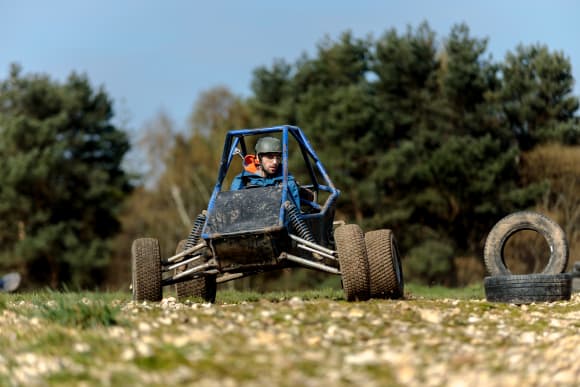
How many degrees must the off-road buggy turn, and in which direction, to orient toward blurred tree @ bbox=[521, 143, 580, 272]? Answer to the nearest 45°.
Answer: approximately 135° to its left

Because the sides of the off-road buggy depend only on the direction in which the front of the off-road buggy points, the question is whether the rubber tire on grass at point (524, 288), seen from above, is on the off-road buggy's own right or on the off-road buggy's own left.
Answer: on the off-road buggy's own left

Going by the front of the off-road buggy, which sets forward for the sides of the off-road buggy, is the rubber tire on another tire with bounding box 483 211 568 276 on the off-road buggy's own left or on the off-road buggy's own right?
on the off-road buggy's own left

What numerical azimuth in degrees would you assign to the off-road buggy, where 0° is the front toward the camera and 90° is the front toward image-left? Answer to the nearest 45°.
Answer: approximately 0°

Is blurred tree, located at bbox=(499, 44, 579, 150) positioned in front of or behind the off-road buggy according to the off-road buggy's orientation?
behind
